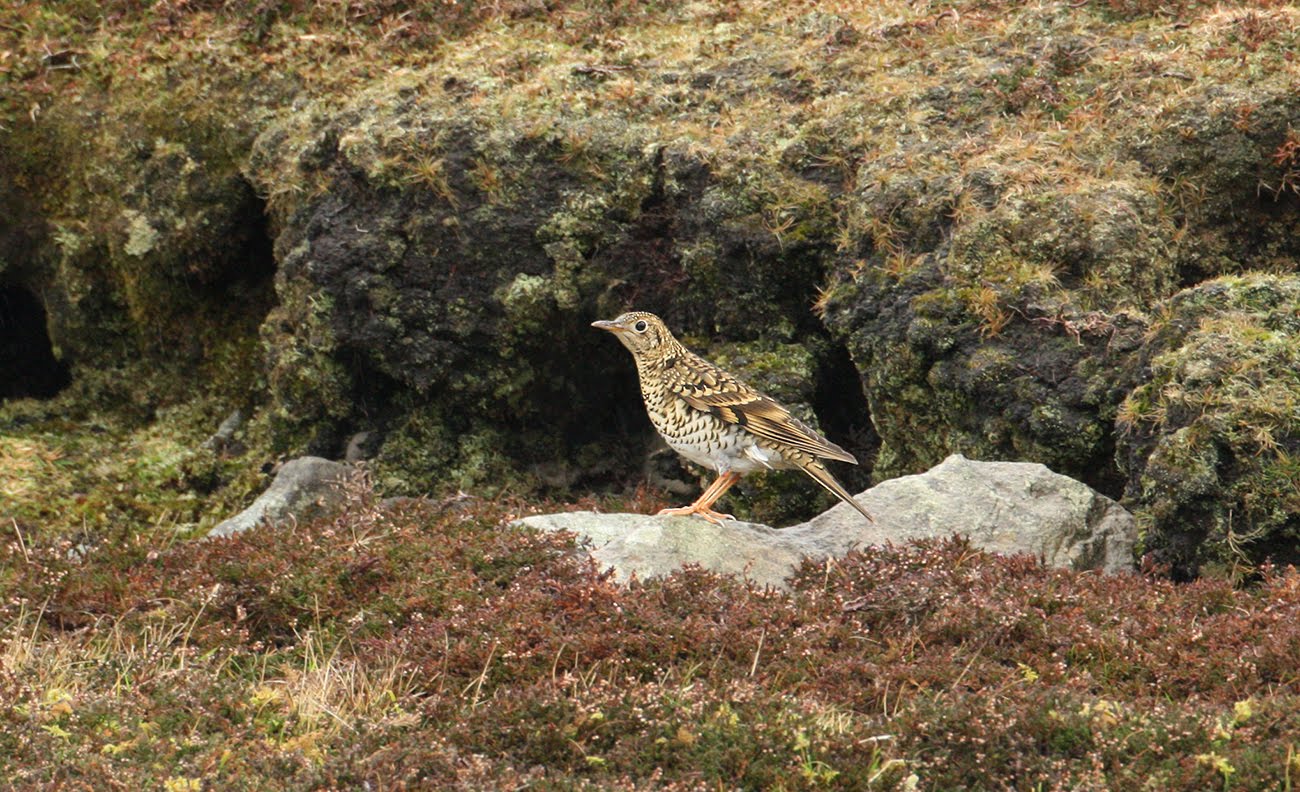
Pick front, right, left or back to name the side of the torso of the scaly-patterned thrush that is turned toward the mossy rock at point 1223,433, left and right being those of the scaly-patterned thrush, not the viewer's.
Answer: back

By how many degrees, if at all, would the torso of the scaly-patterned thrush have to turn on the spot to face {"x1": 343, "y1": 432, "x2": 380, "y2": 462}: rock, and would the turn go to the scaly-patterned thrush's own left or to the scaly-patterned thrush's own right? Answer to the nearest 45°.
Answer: approximately 45° to the scaly-patterned thrush's own right

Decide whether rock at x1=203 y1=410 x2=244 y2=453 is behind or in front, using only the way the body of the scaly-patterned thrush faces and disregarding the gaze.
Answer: in front

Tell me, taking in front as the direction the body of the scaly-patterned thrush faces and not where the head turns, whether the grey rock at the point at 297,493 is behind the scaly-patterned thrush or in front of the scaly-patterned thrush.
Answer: in front

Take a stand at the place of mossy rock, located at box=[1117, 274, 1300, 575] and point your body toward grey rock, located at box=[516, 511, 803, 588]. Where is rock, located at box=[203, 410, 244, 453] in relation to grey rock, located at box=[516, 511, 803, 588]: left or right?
right

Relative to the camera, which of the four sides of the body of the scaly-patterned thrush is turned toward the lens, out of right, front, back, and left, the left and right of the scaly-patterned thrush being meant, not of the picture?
left
